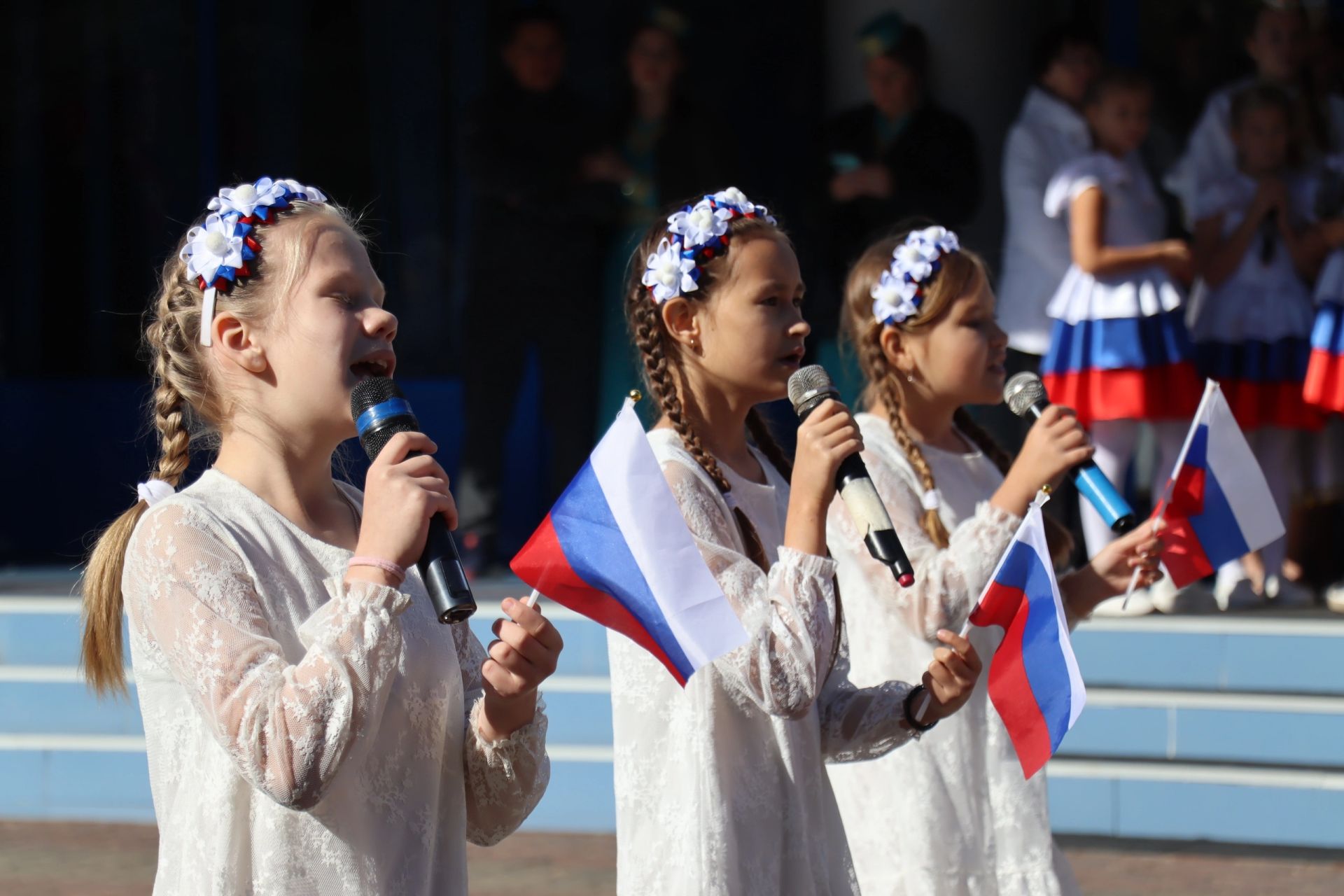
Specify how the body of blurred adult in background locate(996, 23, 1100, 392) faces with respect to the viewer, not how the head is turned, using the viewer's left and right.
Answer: facing to the right of the viewer

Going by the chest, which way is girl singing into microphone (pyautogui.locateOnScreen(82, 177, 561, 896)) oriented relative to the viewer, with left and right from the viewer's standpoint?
facing the viewer and to the right of the viewer

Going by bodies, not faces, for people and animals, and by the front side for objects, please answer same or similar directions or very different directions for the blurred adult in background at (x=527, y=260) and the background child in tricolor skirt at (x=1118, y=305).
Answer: same or similar directions

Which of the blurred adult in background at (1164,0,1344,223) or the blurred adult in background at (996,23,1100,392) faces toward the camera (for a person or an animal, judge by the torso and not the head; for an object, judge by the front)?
the blurred adult in background at (1164,0,1344,223)

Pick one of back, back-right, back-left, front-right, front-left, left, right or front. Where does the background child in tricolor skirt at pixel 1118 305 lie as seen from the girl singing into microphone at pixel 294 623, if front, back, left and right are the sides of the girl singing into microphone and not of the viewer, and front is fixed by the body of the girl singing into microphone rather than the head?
left

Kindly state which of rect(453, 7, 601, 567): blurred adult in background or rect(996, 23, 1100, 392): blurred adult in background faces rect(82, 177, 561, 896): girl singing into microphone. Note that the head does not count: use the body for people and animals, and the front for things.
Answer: rect(453, 7, 601, 567): blurred adult in background

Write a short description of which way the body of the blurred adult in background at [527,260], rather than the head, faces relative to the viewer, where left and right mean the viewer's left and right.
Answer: facing the viewer

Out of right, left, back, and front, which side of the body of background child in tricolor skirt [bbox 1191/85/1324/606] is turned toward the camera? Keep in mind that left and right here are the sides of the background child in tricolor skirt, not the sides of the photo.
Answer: front

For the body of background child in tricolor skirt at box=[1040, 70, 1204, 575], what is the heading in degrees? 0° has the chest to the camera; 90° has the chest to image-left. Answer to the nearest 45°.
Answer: approximately 315°

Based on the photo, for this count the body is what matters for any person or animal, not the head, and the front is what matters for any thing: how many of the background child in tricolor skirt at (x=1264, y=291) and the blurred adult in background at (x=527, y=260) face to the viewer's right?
0

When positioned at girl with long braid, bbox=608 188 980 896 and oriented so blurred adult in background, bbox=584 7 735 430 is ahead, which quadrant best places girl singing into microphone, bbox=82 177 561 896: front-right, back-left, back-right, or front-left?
back-left

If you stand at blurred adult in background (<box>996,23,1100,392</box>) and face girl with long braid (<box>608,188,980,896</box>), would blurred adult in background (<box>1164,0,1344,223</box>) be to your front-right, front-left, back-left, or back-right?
back-left

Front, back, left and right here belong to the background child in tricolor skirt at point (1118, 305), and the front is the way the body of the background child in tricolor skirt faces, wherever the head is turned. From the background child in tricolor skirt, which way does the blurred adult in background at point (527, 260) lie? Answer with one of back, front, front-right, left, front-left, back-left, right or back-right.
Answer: back-right

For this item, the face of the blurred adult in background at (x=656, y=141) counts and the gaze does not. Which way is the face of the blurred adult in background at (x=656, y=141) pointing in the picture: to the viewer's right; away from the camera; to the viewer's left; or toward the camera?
toward the camera

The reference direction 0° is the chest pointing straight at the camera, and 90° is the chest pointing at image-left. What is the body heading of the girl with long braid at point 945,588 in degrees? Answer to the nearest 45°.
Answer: approximately 315°

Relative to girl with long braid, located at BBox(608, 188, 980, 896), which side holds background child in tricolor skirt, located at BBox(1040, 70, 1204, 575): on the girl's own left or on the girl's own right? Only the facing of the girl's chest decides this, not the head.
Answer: on the girl's own left
